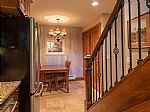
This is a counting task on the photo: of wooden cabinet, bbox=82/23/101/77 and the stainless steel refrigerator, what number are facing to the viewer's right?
1

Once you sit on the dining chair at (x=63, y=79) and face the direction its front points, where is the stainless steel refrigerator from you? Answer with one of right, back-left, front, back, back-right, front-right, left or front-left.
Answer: left

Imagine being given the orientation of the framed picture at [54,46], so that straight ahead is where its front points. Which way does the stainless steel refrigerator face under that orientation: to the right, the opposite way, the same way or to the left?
to the left

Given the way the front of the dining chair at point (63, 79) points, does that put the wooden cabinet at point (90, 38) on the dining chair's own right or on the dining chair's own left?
on the dining chair's own right

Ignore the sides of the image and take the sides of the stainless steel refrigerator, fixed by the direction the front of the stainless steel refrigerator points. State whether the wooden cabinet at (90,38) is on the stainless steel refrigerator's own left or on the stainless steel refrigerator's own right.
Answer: on the stainless steel refrigerator's own left

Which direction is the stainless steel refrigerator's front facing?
to the viewer's right

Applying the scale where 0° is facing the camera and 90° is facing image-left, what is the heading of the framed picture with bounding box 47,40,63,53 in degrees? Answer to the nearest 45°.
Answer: approximately 0°
